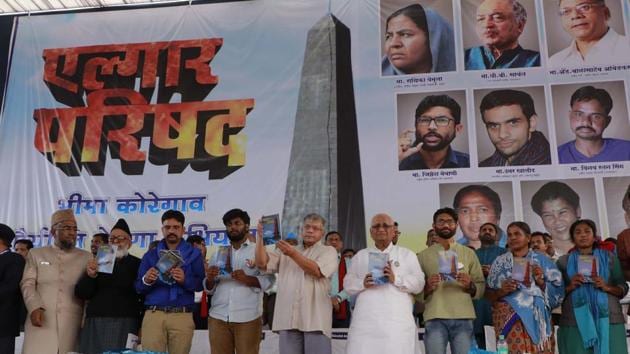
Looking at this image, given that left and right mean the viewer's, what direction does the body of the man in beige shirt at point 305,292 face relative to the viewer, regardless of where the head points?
facing the viewer and to the left of the viewer

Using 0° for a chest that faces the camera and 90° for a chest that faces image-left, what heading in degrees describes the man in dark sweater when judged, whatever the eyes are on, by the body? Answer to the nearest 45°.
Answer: approximately 45°

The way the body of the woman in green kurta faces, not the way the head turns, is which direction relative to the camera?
toward the camera

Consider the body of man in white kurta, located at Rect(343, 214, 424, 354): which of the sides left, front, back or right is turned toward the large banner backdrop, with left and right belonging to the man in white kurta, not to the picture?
back

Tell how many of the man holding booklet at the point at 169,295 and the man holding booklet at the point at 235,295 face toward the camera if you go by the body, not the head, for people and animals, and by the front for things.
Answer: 2

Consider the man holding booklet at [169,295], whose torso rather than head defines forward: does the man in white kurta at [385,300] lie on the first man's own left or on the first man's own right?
on the first man's own left

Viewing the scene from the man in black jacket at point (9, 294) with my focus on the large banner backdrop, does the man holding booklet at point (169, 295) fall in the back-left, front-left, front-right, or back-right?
front-right

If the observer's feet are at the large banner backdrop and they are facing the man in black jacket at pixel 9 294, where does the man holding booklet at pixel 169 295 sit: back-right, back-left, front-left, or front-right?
front-left

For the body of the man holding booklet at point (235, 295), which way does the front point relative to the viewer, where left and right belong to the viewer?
facing the viewer

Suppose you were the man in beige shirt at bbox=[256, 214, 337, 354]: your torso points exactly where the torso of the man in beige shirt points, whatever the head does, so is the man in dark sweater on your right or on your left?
on your right

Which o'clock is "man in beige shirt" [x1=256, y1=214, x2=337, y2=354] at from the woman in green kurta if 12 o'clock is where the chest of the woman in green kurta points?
The man in beige shirt is roughly at 2 o'clock from the woman in green kurta.

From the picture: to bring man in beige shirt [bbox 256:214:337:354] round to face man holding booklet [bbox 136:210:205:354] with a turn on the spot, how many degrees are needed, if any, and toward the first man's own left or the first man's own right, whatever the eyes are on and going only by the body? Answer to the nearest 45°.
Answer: approximately 45° to the first man's own right

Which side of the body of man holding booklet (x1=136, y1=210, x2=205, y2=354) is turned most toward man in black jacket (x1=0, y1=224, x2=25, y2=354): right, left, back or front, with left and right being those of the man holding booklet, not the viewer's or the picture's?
right

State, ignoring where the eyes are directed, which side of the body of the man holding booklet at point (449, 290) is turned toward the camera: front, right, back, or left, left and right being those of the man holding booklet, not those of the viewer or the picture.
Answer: front
